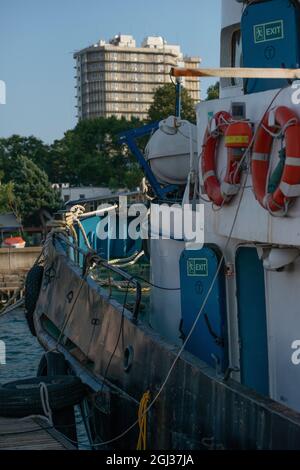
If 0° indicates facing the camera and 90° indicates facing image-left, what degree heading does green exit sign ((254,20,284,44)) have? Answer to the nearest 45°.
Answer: approximately 45°

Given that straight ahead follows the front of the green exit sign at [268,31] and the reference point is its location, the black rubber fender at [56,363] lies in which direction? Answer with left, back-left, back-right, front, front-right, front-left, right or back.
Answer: right
